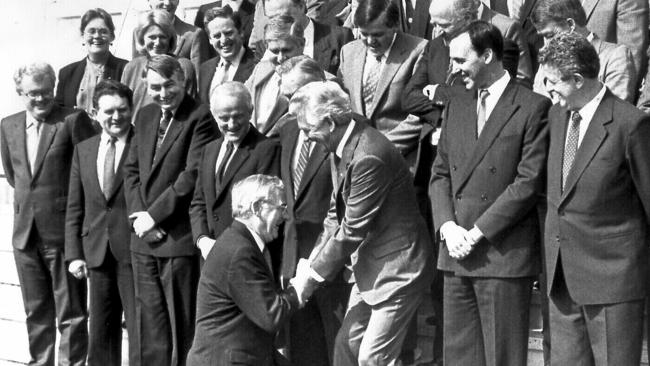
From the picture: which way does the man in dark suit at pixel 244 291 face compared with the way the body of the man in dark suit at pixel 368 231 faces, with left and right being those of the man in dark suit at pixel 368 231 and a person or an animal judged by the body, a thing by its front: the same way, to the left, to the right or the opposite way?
the opposite way

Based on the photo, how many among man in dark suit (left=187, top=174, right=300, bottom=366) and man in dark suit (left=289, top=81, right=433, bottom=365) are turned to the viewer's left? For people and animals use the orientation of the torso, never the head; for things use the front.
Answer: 1

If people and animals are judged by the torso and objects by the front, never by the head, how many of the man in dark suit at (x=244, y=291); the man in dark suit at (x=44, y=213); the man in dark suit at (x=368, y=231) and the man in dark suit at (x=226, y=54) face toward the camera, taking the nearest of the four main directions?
2

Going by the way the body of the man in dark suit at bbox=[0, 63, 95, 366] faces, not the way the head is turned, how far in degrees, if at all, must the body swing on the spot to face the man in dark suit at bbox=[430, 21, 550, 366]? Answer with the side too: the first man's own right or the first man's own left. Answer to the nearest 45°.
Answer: approximately 45° to the first man's own left

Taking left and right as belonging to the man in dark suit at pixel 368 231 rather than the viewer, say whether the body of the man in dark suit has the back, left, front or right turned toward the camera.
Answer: left

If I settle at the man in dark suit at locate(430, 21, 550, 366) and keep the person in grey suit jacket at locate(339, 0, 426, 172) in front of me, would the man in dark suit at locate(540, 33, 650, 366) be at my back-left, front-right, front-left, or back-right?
back-right
